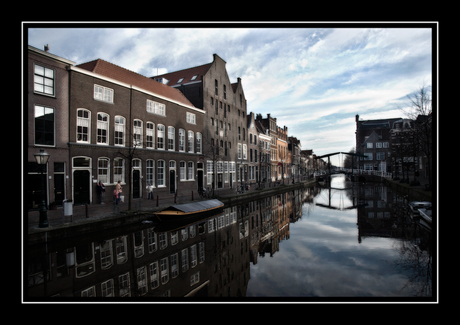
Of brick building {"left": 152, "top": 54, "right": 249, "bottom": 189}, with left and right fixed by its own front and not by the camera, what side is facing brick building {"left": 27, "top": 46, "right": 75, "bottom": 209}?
right

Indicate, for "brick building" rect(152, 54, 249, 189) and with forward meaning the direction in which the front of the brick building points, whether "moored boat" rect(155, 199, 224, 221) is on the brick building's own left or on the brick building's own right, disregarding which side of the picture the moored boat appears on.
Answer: on the brick building's own right

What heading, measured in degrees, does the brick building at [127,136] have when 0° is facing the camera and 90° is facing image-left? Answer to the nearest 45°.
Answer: approximately 315°

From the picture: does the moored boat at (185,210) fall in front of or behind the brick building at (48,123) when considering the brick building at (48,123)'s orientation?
in front

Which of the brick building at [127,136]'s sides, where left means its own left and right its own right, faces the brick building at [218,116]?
left

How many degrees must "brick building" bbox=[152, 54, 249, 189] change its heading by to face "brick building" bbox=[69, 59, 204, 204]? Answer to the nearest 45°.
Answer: approximately 90° to its right
